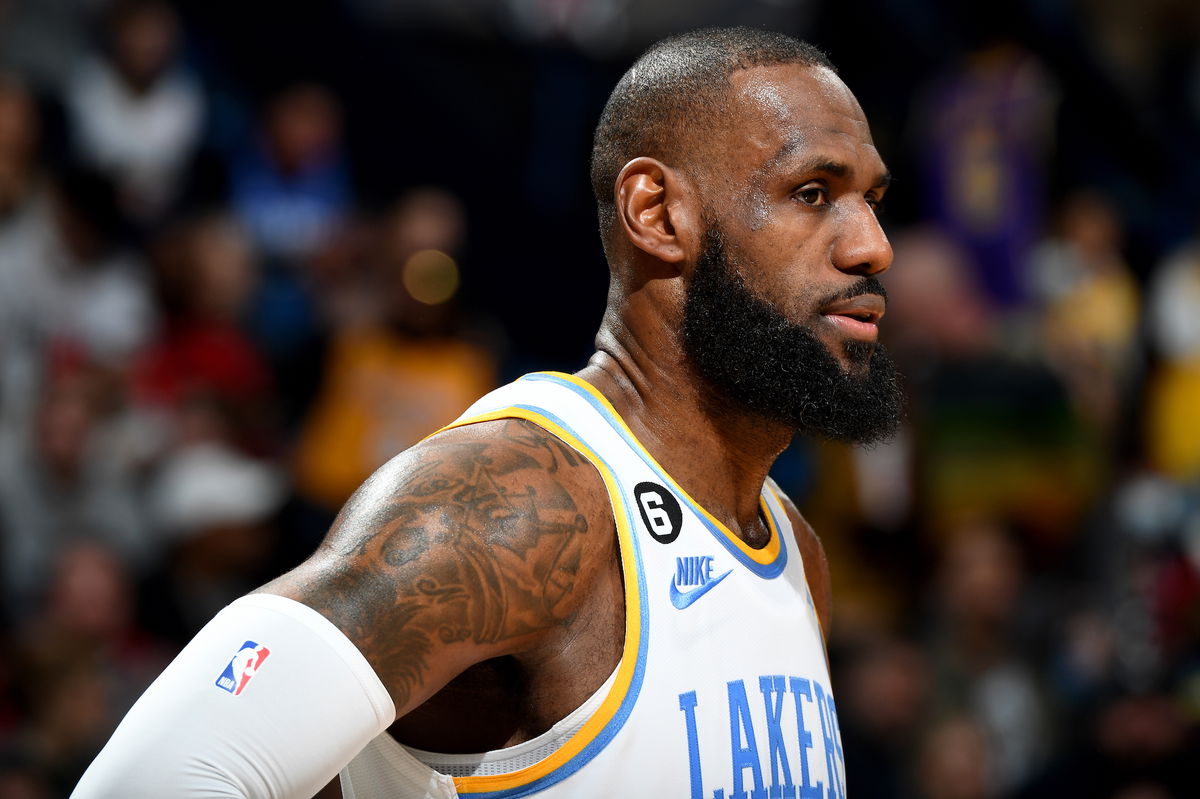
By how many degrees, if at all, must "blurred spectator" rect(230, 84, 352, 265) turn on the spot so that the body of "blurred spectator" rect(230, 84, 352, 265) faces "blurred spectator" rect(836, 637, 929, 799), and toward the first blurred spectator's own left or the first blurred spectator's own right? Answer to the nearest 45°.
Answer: approximately 45° to the first blurred spectator's own left

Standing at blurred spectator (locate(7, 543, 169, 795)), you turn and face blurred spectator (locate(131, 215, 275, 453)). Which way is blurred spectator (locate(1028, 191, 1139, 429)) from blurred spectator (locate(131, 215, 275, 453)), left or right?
right

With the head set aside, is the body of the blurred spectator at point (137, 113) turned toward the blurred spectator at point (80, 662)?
yes

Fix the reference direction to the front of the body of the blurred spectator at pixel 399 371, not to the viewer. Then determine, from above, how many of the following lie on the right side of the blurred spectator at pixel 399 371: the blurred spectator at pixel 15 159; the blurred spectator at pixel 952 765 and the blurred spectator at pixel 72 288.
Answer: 2

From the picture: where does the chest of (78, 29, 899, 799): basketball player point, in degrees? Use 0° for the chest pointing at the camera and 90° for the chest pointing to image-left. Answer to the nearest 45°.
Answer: approximately 315°

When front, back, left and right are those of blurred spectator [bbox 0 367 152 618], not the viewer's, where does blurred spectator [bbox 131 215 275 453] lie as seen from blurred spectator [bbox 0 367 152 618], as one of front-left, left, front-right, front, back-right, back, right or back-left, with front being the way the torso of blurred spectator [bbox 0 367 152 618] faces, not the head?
back-left

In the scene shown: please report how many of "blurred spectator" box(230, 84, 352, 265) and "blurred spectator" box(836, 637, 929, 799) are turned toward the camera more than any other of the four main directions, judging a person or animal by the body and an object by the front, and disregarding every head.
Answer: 2

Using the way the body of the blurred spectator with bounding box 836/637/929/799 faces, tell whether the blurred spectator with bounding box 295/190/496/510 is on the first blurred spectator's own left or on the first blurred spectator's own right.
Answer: on the first blurred spectator's own right

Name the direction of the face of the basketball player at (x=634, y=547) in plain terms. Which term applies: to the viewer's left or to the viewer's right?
to the viewer's right
